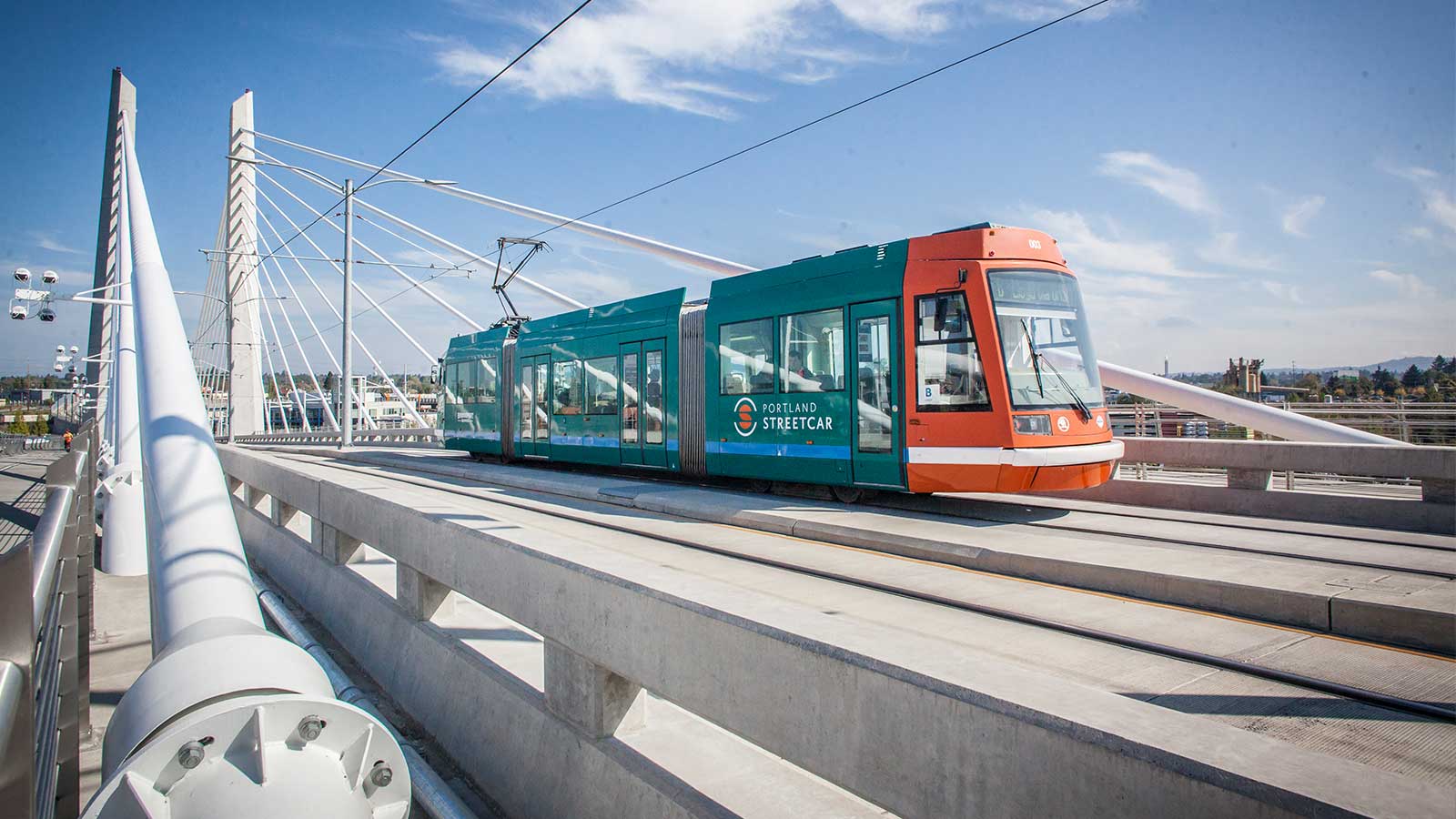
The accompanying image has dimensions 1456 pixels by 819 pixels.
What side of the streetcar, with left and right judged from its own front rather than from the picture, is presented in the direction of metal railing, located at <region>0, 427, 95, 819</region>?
right

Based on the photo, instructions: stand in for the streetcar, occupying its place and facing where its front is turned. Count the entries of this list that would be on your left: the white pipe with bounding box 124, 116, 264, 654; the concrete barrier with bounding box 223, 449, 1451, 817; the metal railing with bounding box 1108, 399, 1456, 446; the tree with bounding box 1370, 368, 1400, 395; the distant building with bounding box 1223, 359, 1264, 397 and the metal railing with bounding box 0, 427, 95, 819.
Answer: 3

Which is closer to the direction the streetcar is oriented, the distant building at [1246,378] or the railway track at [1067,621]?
the railway track

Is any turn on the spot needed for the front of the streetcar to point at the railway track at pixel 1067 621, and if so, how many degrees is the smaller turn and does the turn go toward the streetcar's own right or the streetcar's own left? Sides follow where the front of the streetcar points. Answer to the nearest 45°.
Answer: approximately 45° to the streetcar's own right

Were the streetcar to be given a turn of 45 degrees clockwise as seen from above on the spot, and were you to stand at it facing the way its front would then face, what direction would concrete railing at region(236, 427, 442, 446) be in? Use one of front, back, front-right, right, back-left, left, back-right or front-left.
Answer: back-right

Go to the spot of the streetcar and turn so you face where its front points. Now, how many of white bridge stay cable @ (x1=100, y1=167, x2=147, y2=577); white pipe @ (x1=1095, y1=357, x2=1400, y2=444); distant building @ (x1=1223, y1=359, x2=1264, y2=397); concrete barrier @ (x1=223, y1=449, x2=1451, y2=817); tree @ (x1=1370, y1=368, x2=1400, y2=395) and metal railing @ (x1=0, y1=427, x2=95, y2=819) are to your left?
3

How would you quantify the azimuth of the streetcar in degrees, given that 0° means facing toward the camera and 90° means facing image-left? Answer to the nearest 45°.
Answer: approximately 315°

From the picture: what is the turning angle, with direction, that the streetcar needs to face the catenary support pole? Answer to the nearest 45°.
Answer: approximately 180°

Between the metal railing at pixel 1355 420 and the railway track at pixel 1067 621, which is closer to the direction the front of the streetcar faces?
the railway track

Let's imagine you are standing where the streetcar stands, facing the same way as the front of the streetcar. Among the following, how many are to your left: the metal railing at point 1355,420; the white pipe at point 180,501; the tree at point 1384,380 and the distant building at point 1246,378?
3

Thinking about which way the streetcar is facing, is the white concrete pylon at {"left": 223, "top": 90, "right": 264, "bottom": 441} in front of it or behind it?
behind

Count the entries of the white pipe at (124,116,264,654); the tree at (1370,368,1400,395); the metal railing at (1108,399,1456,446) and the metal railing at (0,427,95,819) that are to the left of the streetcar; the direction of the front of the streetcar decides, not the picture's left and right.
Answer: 2

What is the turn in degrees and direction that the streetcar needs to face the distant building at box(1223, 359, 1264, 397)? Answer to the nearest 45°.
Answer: approximately 90° to its left

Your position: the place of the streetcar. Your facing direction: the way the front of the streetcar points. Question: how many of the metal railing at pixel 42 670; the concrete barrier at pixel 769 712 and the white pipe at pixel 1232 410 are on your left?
1
